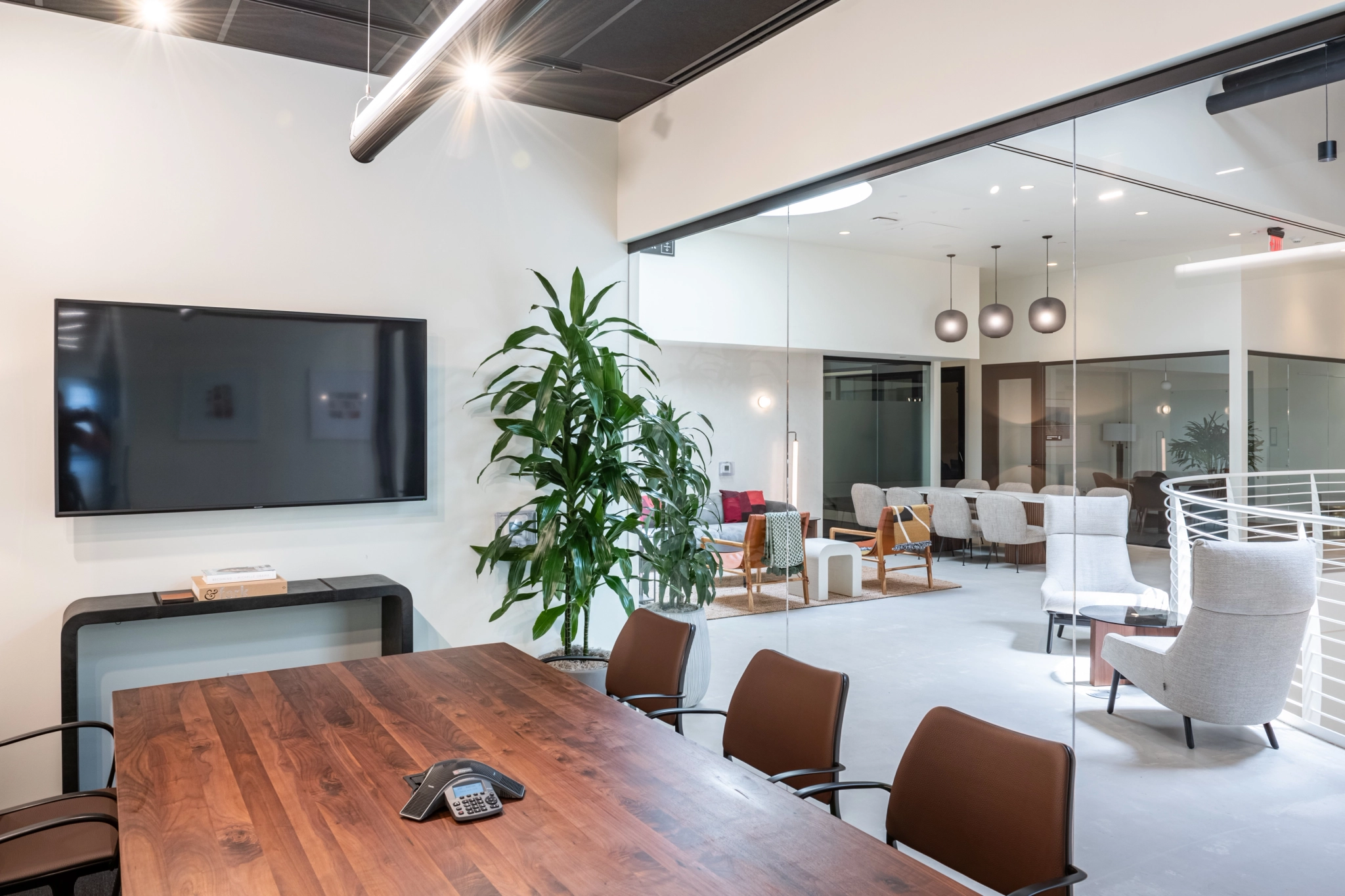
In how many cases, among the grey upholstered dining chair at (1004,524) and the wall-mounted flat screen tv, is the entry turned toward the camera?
1

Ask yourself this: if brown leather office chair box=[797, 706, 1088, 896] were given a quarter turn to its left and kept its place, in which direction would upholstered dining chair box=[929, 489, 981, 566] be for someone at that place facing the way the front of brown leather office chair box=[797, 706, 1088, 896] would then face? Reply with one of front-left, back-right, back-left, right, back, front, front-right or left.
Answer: back-left

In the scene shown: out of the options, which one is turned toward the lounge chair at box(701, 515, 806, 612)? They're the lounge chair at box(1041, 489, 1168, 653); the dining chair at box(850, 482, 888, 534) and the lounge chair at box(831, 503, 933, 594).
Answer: the lounge chair at box(831, 503, 933, 594)

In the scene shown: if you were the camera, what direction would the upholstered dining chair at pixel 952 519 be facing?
facing away from the viewer and to the right of the viewer

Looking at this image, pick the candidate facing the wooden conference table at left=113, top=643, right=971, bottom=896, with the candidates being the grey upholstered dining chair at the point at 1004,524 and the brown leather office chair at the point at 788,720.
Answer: the brown leather office chair

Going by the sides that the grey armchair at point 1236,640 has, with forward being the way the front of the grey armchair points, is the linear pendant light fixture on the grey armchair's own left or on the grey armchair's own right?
on the grey armchair's own left

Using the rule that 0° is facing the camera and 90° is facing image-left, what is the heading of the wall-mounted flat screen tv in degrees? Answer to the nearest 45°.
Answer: approximately 0°

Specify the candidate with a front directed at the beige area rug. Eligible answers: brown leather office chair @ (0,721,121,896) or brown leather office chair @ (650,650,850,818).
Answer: brown leather office chair @ (0,721,121,896)
